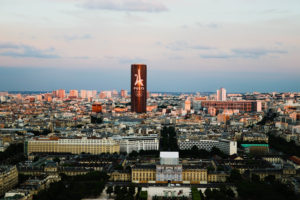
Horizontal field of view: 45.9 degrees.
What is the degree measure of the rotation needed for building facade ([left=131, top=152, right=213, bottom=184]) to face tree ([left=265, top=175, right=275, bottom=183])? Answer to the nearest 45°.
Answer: approximately 90° to its left

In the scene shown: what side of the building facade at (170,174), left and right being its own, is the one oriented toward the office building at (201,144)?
back

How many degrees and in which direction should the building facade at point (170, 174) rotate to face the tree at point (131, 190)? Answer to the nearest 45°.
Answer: approximately 45° to its right

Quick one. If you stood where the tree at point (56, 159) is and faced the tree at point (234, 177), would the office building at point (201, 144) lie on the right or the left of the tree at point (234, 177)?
left

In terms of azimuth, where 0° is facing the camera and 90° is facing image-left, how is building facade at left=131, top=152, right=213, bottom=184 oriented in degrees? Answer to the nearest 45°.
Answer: approximately 0°

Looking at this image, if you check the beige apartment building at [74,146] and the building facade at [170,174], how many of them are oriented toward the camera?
2

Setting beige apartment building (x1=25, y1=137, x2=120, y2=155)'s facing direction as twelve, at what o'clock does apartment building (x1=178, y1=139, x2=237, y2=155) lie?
The apartment building is roughly at 9 o'clock from the beige apartment building.

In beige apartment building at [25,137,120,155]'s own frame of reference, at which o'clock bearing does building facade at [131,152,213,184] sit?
The building facade is roughly at 11 o'clock from the beige apartment building.

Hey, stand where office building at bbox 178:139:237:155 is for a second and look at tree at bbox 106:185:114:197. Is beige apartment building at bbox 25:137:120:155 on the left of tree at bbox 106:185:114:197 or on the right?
right

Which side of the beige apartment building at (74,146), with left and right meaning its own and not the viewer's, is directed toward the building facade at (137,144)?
left

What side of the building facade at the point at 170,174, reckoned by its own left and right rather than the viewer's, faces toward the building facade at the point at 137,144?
back

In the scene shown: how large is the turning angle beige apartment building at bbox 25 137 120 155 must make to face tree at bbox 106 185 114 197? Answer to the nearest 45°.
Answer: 0° — it already faces it

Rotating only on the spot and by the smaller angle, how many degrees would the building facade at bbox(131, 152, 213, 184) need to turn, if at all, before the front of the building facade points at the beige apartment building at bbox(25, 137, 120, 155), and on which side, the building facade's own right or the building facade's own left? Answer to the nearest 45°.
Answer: approximately 135° to the building facade's own right

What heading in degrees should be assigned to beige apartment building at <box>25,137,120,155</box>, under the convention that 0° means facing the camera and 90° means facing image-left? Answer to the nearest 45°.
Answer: approximately 0°
